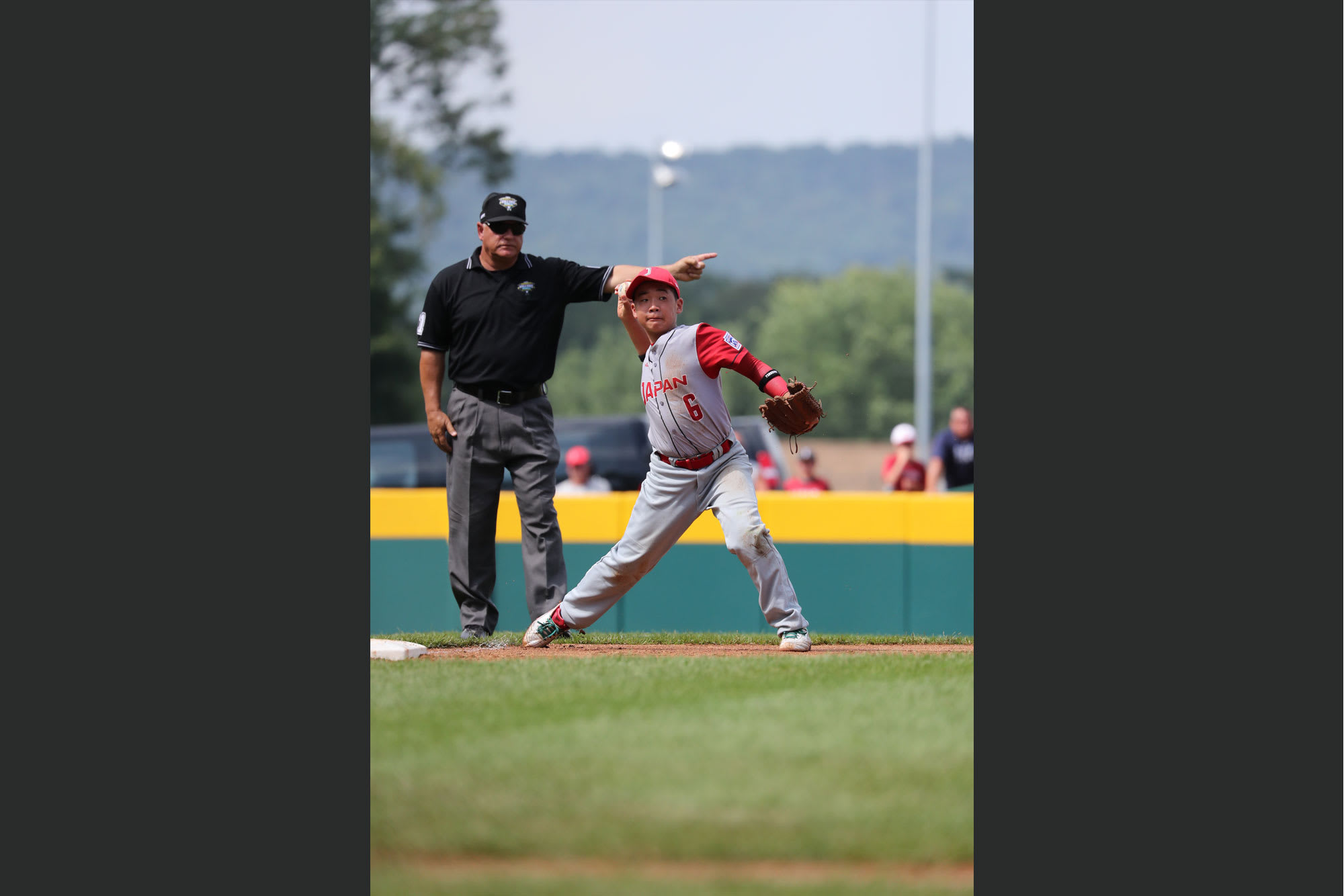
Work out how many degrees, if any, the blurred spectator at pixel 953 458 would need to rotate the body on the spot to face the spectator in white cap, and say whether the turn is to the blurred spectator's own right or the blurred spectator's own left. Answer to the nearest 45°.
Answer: approximately 135° to the blurred spectator's own right

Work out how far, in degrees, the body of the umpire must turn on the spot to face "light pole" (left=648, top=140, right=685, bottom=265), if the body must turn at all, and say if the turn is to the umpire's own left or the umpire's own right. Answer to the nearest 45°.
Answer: approximately 180°

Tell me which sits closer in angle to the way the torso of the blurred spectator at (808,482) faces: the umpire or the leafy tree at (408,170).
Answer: the umpire

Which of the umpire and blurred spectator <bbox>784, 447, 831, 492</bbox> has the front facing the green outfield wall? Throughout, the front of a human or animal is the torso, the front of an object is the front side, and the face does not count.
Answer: the blurred spectator
